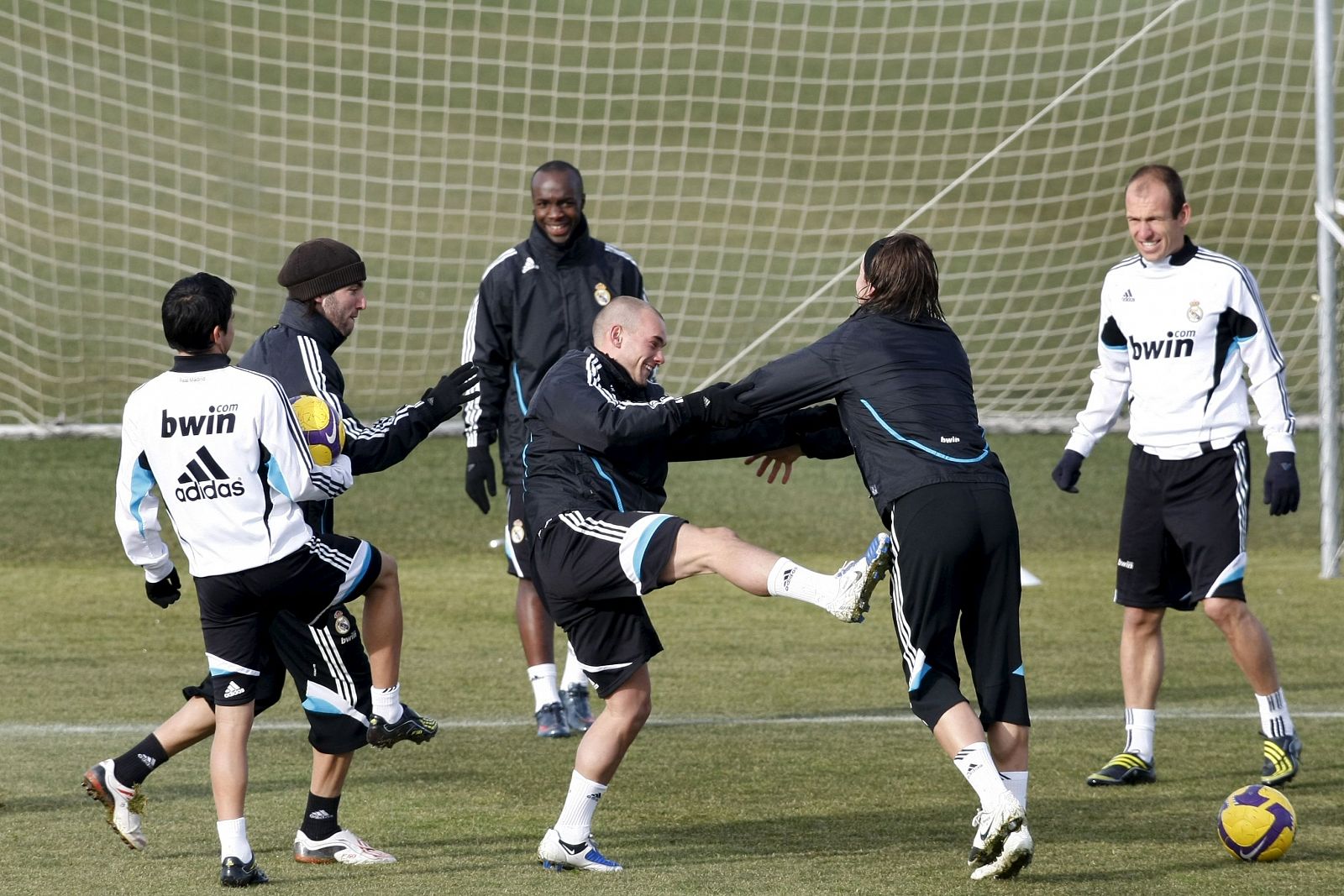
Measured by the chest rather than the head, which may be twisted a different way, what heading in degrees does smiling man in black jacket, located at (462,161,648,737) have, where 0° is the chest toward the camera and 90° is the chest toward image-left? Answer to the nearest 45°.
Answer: approximately 0°

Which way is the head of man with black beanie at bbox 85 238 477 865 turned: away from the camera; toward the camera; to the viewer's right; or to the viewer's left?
to the viewer's right

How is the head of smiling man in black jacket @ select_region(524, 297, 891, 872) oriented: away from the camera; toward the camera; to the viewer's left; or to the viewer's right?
to the viewer's right

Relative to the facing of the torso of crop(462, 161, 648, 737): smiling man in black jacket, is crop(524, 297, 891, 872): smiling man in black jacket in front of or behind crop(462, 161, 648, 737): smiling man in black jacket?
in front

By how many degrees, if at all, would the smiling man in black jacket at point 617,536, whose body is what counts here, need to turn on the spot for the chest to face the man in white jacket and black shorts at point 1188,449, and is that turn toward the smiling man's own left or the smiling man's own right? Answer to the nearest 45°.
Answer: approximately 45° to the smiling man's own left

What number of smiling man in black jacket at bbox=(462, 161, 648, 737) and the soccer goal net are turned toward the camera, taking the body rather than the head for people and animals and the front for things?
2

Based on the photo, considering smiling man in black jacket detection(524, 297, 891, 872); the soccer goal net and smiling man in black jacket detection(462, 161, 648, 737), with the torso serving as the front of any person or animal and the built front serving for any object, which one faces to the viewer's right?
smiling man in black jacket detection(524, 297, 891, 872)

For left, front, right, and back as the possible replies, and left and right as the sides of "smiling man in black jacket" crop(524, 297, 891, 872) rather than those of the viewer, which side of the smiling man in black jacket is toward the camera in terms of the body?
right

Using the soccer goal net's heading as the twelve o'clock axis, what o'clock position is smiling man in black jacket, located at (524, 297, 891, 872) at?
The smiling man in black jacket is roughly at 12 o'clock from the soccer goal net.

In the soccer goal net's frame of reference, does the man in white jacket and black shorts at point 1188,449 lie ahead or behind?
ahead

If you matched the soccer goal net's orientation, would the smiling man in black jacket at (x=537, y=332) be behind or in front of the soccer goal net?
in front

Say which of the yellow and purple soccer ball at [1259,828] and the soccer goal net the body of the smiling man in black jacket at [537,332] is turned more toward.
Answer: the yellow and purple soccer ball
